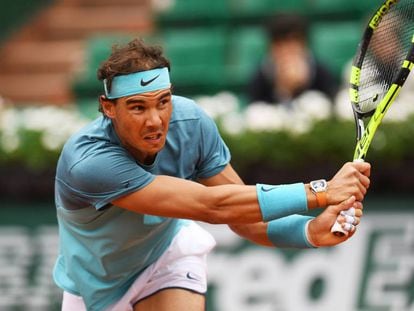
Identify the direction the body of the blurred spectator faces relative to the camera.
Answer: toward the camera

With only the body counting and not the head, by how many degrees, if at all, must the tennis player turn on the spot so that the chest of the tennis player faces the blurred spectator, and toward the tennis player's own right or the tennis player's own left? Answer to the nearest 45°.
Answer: approximately 135° to the tennis player's own left

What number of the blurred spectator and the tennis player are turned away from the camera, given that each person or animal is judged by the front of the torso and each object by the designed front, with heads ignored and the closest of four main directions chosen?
0

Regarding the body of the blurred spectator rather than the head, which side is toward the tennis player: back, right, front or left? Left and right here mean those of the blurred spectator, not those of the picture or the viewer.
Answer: front

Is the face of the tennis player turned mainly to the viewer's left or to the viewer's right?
to the viewer's right
